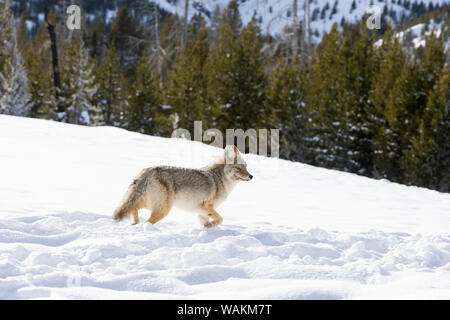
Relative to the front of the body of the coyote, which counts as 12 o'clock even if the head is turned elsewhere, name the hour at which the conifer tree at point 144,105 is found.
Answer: The conifer tree is roughly at 9 o'clock from the coyote.

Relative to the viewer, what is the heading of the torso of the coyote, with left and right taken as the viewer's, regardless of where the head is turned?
facing to the right of the viewer

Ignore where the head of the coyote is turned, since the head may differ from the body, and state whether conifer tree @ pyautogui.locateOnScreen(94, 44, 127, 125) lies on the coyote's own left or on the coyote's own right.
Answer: on the coyote's own left

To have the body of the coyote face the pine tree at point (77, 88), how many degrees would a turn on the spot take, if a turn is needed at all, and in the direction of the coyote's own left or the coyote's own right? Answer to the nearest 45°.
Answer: approximately 90° to the coyote's own left

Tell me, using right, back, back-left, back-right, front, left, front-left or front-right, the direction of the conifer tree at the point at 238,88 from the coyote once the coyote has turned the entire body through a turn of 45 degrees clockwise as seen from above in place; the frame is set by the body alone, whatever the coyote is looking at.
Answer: back-left

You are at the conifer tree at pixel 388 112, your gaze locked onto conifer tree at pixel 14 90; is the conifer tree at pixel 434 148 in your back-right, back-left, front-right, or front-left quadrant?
back-left

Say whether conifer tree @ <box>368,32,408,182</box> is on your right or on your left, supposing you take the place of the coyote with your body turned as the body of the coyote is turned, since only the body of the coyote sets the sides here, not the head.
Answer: on your left

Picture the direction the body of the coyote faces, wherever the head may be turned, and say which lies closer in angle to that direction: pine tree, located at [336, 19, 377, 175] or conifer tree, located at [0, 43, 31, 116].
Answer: the pine tree

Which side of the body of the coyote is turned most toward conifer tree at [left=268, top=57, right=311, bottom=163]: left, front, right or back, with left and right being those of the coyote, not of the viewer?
left

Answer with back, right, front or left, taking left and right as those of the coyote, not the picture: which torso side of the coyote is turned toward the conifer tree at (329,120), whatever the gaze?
left
